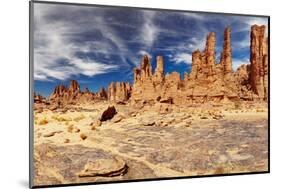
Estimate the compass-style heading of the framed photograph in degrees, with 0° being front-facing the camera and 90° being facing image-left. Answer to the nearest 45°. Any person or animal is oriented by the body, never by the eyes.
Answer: approximately 315°
